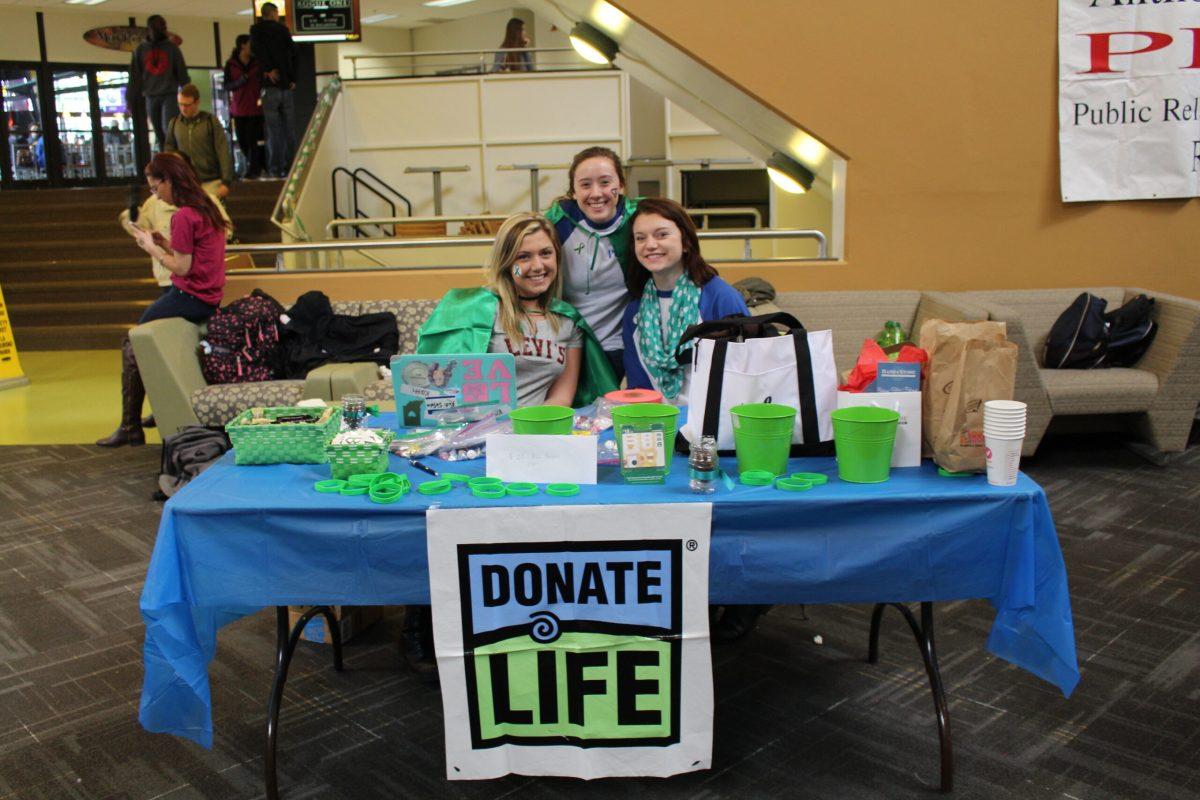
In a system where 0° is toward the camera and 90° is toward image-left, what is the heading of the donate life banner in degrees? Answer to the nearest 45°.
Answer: approximately 0°

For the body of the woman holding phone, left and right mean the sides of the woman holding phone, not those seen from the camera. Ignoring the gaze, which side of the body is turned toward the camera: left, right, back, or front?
left

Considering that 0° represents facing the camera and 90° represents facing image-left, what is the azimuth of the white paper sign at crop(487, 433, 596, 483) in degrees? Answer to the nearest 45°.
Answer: approximately 0°

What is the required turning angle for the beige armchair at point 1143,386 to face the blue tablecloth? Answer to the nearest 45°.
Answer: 0° — it already faces it

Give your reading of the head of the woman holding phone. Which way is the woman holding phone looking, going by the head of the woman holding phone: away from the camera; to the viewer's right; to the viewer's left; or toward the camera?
to the viewer's left

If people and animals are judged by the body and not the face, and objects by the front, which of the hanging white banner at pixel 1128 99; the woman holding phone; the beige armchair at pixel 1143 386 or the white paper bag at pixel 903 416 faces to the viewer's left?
the woman holding phone
